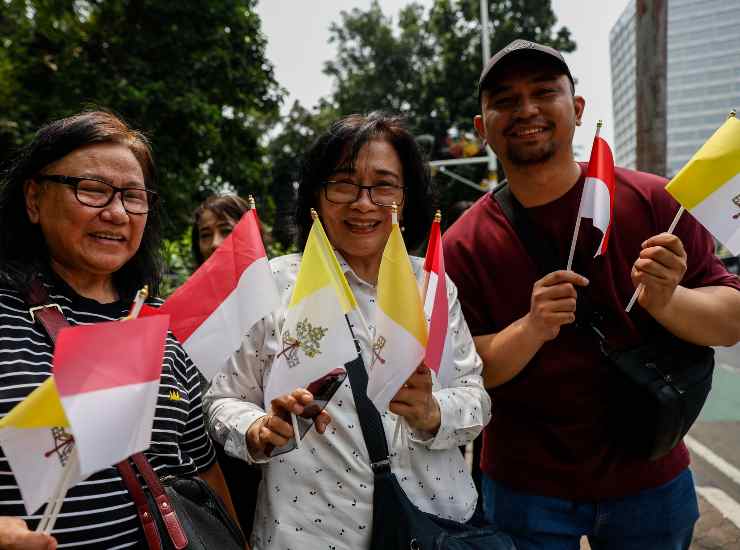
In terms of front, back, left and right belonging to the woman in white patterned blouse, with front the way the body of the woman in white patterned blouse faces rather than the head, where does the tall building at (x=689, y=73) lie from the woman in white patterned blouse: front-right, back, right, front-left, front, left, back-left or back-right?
back-left

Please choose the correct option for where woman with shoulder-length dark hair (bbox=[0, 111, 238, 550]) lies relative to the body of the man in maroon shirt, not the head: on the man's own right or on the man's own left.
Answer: on the man's own right

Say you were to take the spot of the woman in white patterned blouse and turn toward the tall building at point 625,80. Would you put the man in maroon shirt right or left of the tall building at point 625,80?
right

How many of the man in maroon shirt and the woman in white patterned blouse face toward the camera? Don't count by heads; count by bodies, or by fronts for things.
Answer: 2

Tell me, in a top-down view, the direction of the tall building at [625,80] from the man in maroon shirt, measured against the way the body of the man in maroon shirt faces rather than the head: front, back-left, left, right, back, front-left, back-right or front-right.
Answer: back

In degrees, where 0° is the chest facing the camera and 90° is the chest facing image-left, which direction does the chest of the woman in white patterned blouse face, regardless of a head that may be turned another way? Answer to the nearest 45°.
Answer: approximately 0°

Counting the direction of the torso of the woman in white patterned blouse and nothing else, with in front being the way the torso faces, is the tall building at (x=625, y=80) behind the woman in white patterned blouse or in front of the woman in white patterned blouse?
behind

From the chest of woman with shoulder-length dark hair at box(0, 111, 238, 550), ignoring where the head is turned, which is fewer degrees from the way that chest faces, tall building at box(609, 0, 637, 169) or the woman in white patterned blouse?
the woman in white patterned blouse

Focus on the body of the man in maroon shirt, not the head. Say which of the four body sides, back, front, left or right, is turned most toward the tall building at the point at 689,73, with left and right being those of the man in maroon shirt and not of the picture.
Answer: back
